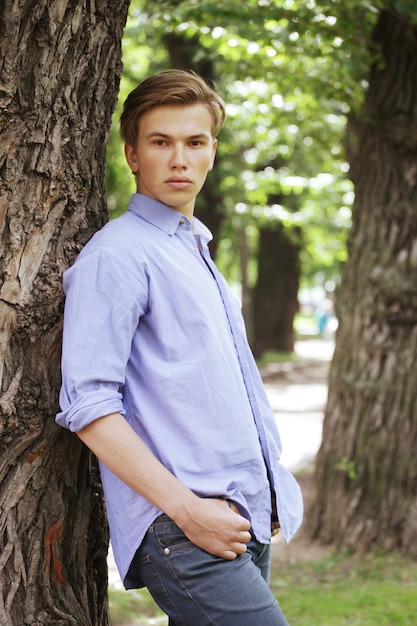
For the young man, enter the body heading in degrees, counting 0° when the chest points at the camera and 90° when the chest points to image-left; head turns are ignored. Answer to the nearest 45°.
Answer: approximately 315°

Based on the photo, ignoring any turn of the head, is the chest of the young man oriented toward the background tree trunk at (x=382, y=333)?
no

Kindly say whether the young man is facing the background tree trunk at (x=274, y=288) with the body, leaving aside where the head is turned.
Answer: no
